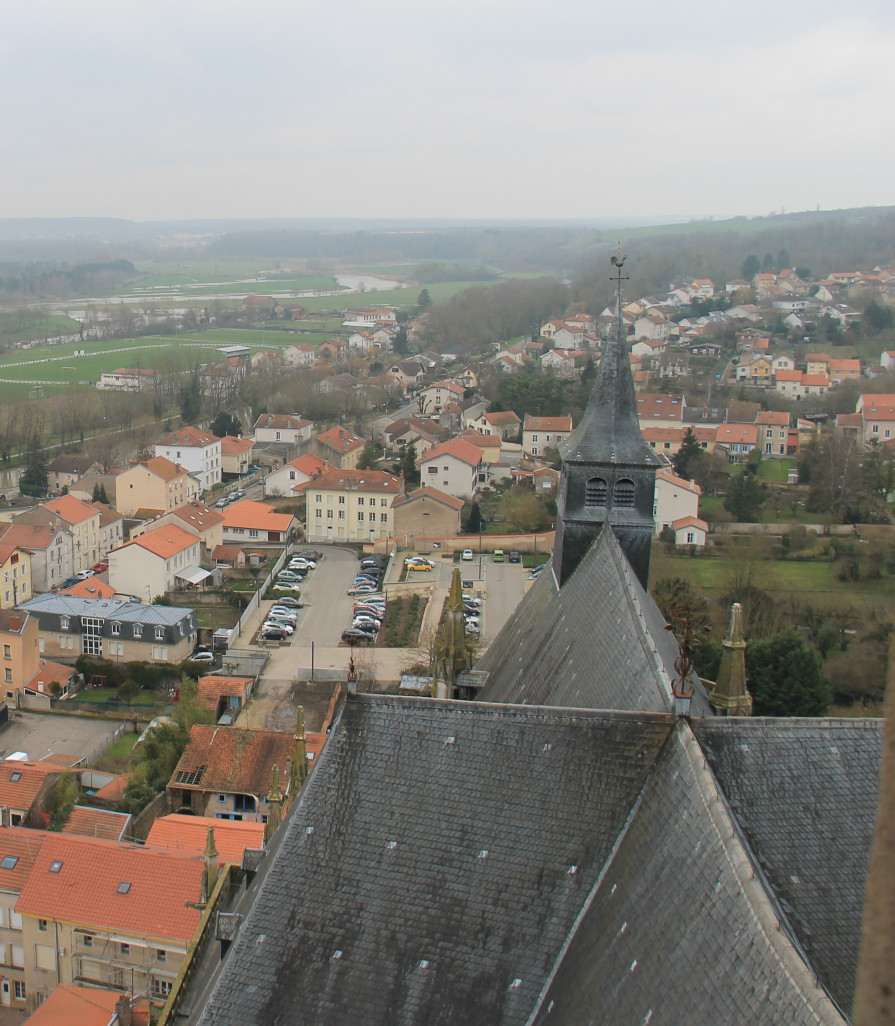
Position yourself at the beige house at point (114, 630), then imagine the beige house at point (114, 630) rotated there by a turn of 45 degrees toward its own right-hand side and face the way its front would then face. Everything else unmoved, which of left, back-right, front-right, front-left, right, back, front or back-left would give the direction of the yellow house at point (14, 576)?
right

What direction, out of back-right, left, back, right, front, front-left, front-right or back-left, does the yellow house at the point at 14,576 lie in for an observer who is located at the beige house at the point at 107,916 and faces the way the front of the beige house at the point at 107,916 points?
back

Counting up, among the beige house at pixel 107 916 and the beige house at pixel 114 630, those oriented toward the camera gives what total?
2

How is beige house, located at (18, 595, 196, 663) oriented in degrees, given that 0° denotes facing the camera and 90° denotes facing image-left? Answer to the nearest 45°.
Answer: approximately 0°

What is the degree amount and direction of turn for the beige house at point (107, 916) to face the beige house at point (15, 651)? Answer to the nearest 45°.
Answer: approximately 180°

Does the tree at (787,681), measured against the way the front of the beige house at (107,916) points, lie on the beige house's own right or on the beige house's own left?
on the beige house's own left

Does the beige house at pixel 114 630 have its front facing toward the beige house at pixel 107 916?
yes

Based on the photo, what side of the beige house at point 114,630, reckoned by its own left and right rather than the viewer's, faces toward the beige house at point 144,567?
back

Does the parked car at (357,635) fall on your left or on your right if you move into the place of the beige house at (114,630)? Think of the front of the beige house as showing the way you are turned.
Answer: on your left

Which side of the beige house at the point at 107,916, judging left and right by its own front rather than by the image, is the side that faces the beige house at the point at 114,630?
back
